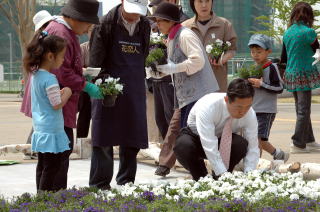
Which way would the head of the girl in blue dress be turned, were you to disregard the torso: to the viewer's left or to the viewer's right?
to the viewer's right

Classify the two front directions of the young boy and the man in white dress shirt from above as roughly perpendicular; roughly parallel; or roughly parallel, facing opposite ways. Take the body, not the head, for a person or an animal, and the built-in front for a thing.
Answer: roughly perpendicular

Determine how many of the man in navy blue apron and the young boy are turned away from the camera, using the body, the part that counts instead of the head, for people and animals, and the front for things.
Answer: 0

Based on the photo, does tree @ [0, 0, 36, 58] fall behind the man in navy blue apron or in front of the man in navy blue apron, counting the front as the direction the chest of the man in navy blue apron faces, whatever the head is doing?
behind

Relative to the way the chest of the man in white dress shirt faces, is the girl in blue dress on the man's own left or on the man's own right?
on the man's own right

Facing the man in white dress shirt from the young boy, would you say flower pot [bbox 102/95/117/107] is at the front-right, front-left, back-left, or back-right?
front-right

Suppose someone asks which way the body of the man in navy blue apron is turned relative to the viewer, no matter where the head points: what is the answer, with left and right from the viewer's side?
facing the viewer

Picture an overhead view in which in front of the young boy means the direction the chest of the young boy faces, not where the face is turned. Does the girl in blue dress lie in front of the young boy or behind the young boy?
in front

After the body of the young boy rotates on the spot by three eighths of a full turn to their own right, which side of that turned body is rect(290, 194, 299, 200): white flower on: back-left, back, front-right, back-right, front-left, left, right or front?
back

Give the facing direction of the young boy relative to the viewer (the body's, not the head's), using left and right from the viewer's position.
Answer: facing the viewer and to the left of the viewer

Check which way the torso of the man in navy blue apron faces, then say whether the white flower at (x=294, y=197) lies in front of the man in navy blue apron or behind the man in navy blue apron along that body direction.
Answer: in front
